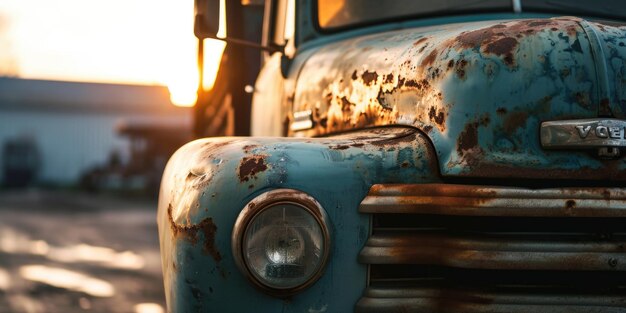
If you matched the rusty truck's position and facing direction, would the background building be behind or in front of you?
behind

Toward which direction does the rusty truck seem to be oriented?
toward the camera
